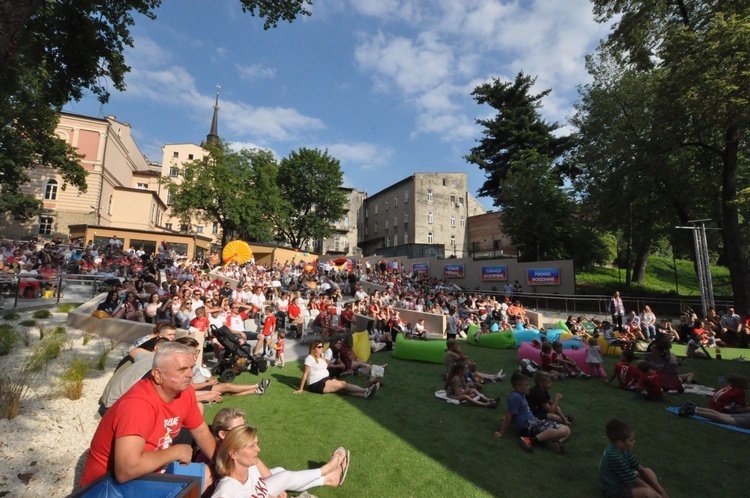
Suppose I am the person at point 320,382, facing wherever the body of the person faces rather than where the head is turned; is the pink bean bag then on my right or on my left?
on my left

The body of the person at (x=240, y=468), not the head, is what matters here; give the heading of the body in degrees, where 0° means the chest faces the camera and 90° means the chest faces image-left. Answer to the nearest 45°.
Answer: approximately 270°

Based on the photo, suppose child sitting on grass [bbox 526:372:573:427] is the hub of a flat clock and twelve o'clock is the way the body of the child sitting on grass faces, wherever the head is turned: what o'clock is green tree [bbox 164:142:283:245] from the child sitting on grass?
The green tree is roughly at 7 o'clock from the child sitting on grass.

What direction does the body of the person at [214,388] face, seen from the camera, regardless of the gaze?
to the viewer's right

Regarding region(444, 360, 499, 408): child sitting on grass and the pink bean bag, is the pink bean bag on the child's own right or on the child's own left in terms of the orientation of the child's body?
on the child's own left

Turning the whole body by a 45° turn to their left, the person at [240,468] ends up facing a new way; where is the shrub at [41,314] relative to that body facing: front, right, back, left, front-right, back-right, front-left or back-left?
left

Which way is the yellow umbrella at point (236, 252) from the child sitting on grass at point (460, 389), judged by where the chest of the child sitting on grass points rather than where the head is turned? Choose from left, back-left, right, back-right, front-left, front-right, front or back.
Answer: back-left

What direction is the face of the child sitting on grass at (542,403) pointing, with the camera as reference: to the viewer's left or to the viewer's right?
to the viewer's right

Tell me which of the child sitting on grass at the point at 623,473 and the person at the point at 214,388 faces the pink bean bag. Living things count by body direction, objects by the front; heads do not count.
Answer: the person

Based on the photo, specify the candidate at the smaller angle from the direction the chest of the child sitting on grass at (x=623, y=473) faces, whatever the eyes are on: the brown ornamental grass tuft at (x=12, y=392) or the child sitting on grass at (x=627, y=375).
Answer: the child sitting on grass

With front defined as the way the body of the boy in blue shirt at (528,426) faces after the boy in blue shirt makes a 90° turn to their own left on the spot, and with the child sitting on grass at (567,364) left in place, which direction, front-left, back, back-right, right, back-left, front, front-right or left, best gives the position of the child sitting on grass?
front

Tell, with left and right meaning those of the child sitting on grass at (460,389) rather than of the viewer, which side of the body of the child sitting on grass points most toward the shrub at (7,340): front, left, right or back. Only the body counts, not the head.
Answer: back

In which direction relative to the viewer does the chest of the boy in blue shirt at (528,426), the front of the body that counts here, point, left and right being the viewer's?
facing to the right of the viewer

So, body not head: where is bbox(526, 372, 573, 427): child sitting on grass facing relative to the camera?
to the viewer's right

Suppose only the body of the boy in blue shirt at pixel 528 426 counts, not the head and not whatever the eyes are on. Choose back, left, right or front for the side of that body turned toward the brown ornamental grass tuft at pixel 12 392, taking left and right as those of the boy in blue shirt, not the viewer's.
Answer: back
